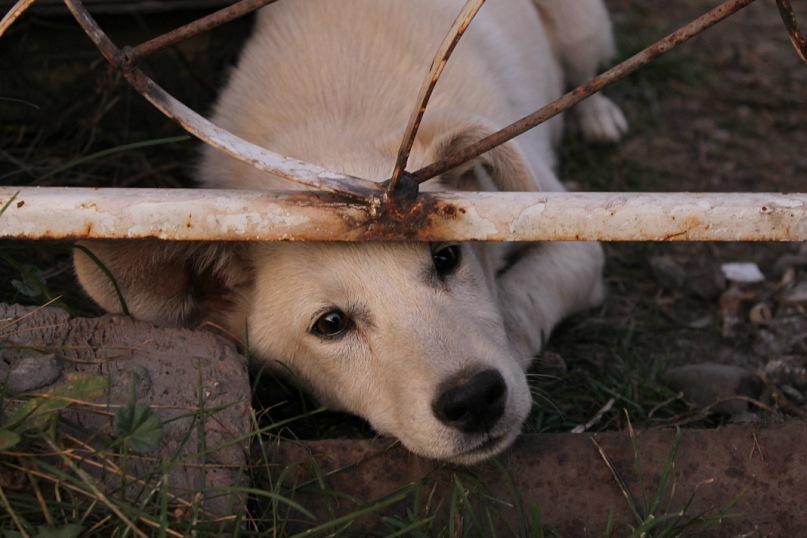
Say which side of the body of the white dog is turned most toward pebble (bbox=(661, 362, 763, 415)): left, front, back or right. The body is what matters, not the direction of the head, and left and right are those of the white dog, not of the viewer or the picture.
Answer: left

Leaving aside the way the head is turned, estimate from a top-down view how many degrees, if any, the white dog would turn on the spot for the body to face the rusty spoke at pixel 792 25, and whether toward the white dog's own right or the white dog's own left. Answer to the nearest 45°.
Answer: approximately 45° to the white dog's own left

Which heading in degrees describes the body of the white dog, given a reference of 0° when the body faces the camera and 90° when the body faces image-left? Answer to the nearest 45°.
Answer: approximately 0°
